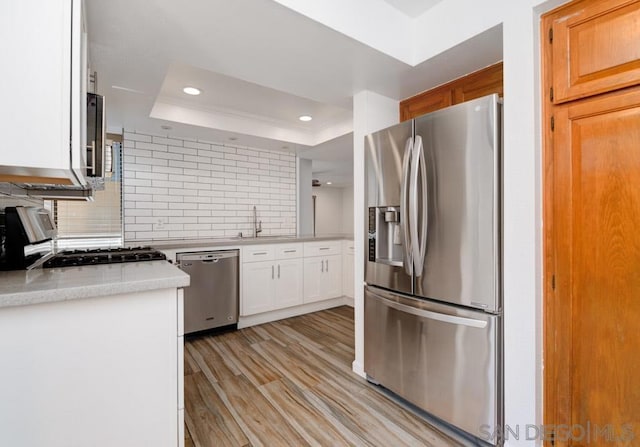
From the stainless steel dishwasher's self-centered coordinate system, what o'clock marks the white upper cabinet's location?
The white upper cabinet is roughly at 2 o'clock from the stainless steel dishwasher.

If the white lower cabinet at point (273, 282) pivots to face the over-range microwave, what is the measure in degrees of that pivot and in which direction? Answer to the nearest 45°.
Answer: approximately 45° to its right

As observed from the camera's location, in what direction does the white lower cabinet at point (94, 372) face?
facing to the right of the viewer

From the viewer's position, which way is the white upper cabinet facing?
facing to the right of the viewer

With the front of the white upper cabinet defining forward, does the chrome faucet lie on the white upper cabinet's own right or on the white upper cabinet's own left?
on the white upper cabinet's own left

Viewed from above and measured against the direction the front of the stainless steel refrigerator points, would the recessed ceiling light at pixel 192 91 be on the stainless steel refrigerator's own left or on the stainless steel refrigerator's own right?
on the stainless steel refrigerator's own right

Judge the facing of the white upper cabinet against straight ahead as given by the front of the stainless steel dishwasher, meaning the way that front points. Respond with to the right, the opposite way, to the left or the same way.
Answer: to the left

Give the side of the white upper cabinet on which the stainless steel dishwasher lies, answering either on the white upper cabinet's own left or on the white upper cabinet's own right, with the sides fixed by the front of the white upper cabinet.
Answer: on the white upper cabinet's own left

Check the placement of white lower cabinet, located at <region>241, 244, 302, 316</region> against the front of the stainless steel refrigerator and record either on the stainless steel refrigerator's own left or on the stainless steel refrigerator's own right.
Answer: on the stainless steel refrigerator's own right

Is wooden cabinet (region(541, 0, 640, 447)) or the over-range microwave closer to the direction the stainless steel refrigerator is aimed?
the over-range microwave

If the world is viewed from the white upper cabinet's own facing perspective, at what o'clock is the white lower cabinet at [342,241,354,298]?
The white lower cabinet is roughly at 11 o'clock from the white upper cabinet.
